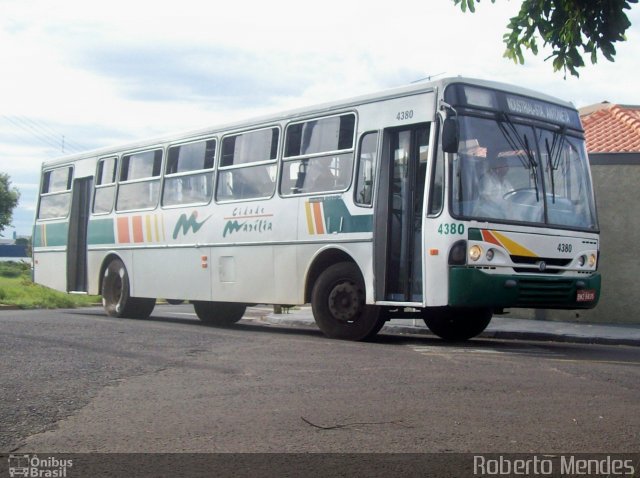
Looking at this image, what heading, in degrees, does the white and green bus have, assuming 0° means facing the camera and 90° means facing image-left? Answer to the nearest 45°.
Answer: approximately 315°
